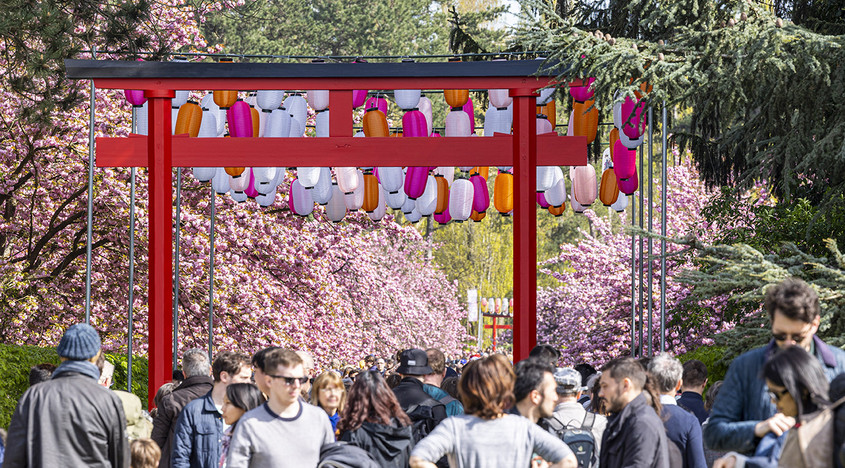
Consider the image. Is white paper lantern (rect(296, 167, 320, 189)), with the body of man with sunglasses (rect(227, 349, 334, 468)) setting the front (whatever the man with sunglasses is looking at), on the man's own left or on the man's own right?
on the man's own left

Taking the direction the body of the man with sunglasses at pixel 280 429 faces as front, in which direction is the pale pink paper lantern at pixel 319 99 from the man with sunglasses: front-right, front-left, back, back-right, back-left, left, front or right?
back-left

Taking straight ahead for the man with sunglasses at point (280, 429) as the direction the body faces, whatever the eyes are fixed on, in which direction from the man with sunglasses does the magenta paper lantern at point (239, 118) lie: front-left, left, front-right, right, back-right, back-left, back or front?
back-left

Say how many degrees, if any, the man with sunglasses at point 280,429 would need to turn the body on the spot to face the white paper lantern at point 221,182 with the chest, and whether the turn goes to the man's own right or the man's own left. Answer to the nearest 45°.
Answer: approximately 135° to the man's own left

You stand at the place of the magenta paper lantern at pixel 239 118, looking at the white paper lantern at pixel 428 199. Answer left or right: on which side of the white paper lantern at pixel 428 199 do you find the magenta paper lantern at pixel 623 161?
right

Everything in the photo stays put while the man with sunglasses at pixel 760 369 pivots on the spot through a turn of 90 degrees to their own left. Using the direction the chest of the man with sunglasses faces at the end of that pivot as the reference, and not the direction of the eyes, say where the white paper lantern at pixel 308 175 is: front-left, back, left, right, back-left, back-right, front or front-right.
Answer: back-left

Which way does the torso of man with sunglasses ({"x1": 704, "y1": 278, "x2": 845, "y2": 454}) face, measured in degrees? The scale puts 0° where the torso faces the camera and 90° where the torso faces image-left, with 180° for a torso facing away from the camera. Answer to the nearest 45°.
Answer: approximately 0°

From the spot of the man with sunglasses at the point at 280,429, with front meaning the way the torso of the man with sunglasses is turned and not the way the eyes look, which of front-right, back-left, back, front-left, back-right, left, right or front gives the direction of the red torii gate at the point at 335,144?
back-left

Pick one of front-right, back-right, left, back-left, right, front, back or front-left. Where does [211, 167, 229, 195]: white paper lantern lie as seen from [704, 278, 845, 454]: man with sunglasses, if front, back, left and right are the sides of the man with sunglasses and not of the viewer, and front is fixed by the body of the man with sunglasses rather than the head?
back-right

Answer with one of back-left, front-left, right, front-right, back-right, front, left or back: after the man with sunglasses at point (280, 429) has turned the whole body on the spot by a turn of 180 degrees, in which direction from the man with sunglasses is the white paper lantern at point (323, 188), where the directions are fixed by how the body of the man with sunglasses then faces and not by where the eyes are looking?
front-right

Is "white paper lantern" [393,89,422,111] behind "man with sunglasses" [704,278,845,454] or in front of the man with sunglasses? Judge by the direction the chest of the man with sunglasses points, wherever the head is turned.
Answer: behind
